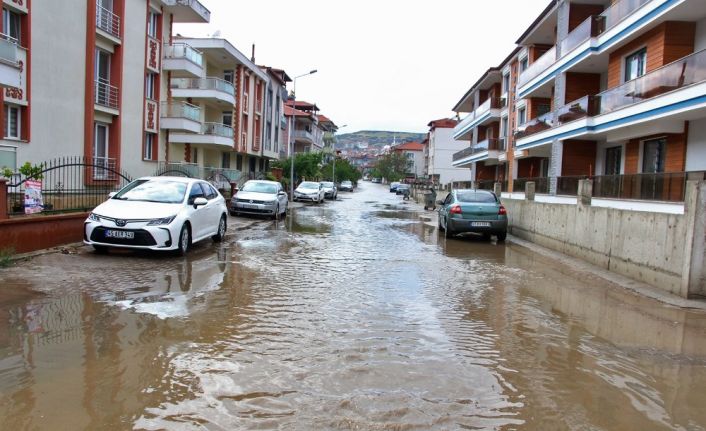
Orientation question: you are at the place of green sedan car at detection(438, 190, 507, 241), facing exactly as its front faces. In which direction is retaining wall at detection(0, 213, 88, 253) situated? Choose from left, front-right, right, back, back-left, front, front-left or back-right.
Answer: back-left

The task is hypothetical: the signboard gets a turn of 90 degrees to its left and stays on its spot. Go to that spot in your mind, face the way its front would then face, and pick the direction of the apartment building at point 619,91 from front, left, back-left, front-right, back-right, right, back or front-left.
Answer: front

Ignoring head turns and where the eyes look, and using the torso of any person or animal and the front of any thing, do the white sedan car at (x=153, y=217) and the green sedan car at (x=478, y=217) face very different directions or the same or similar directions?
very different directions

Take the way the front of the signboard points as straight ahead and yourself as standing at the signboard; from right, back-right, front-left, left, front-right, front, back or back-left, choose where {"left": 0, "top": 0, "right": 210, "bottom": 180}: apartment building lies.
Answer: back

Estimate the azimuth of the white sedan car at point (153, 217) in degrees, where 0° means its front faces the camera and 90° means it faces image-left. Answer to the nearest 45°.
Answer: approximately 45°

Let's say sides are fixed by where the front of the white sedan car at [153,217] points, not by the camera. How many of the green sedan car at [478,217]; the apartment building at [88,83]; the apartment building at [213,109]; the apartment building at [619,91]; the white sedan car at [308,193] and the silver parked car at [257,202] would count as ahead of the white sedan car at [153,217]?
0

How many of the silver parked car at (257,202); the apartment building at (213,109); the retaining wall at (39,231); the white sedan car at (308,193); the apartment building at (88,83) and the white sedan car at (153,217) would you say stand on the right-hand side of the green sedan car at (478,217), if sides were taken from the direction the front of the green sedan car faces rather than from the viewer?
0

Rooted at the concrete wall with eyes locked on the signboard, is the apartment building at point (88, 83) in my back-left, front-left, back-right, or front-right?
front-right

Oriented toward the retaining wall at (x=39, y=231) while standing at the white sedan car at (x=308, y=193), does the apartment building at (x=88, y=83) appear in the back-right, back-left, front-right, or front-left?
front-right

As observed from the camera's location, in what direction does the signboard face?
facing the viewer

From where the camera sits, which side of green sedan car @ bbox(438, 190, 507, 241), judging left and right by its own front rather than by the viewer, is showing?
back

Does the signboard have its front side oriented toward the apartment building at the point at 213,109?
no

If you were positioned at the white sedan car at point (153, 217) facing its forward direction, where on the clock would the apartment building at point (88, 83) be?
The apartment building is roughly at 4 o'clock from the white sedan car.

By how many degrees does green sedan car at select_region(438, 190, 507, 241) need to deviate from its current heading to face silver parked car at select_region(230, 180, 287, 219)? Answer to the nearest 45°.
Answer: approximately 90° to its left

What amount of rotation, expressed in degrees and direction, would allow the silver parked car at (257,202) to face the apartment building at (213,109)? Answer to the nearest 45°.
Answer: approximately 135° to its right

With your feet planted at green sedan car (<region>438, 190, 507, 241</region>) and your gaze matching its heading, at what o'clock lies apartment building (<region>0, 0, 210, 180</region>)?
The apartment building is roughly at 9 o'clock from the green sedan car.

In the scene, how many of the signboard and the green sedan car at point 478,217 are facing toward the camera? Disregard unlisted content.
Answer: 1

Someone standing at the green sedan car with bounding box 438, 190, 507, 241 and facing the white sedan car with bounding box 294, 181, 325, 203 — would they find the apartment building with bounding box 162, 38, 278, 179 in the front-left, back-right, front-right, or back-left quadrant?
front-left

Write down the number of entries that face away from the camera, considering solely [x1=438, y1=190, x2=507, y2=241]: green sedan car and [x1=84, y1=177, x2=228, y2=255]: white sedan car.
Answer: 1
